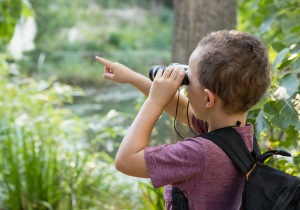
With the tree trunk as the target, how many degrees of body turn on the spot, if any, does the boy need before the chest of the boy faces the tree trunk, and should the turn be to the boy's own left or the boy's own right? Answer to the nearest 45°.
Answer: approximately 45° to the boy's own right

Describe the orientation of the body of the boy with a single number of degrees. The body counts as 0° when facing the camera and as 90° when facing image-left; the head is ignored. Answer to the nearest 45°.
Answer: approximately 135°

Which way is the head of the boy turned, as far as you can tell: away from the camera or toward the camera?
away from the camera
